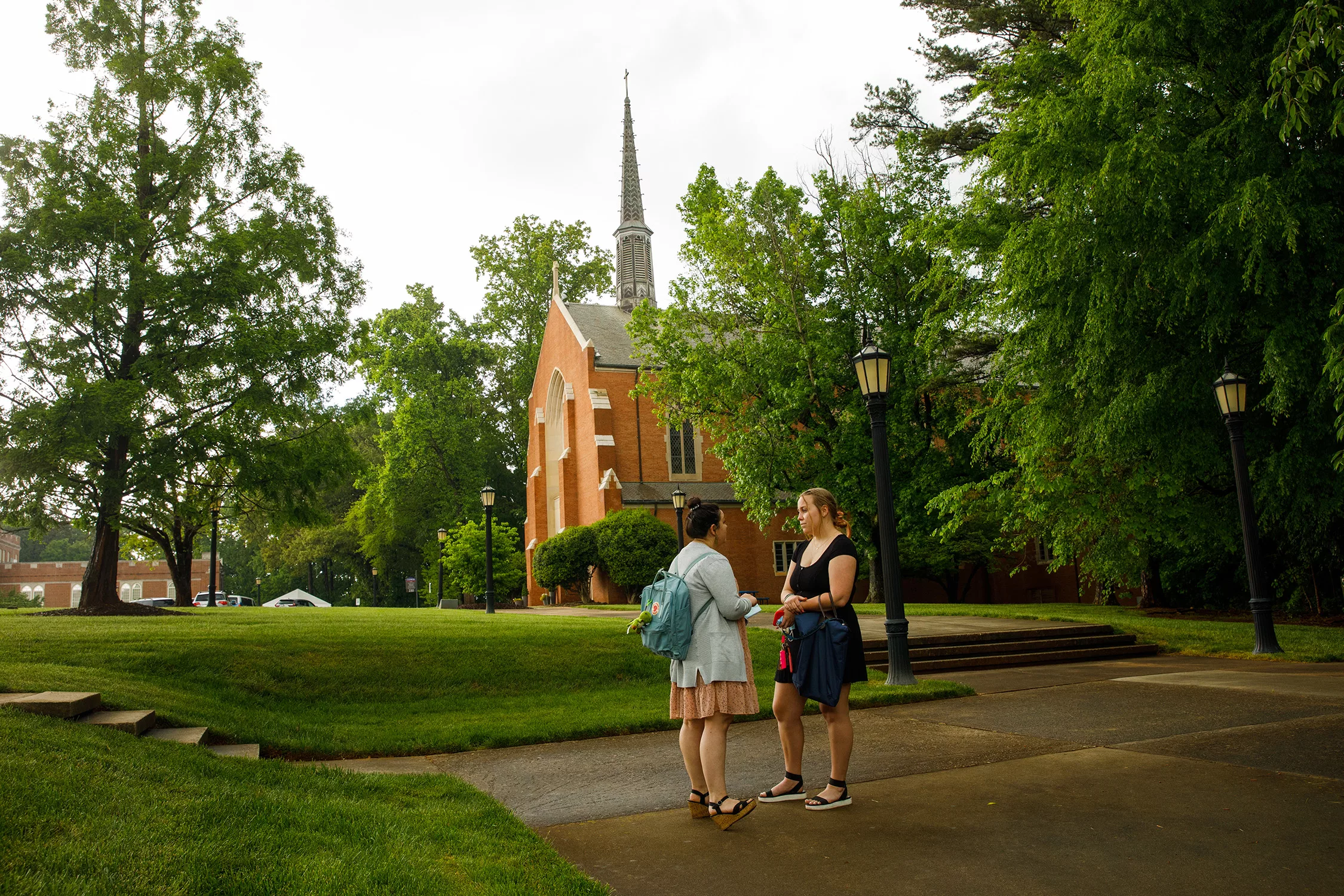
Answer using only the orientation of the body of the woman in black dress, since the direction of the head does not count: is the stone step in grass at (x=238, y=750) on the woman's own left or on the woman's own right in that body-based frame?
on the woman's own right

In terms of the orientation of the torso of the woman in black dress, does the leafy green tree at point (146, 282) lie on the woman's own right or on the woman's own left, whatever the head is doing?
on the woman's own right

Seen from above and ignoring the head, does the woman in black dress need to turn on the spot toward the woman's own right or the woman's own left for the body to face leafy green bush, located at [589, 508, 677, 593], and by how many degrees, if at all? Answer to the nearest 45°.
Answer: approximately 135° to the woman's own right

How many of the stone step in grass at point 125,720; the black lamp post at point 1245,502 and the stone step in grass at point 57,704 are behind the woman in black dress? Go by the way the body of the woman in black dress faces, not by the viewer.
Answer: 1

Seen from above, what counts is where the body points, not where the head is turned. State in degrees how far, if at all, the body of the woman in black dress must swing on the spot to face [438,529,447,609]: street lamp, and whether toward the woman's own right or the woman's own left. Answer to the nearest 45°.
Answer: approximately 90° to the woman's own right

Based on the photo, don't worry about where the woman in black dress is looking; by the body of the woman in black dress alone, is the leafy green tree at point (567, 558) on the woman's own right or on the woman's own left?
on the woman's own right

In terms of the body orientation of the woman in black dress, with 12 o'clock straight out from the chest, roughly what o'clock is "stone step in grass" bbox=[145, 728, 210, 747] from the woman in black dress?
The stone step in grass is roughly at 2 o'clock from the woman in black dress.

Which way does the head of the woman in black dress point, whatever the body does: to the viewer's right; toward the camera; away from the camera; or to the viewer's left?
to the viewer's left

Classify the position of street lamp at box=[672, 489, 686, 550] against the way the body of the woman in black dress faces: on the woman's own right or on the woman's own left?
on the woman's own right

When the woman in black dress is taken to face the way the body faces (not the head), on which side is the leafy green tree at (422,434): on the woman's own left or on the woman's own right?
on the woman's own right

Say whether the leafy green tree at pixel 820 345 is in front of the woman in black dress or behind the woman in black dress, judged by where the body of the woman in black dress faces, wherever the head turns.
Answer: behind

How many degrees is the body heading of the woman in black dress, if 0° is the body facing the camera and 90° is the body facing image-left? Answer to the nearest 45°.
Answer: approximately 45°
